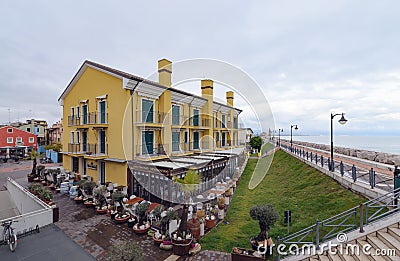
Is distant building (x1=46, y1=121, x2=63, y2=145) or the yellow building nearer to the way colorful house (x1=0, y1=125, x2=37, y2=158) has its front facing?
the yellow building

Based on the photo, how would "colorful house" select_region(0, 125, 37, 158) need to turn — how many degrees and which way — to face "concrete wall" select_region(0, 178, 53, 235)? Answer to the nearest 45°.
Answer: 0° — it already faces it

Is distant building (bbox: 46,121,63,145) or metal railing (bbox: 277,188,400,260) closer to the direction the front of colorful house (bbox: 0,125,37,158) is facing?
the metal railing

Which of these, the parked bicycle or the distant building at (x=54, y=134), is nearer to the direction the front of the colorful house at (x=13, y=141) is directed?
the parked bicycle

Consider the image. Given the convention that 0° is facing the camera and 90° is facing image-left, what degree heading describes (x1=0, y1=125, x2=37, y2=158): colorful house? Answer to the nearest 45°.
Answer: approximately 0°

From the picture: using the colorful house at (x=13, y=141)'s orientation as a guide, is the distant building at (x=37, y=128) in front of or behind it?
behind

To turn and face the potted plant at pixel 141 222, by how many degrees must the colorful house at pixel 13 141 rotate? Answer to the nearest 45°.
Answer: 0° — it already faces it

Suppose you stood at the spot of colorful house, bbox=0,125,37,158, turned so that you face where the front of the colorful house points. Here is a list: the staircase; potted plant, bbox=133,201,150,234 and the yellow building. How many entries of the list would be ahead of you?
3
